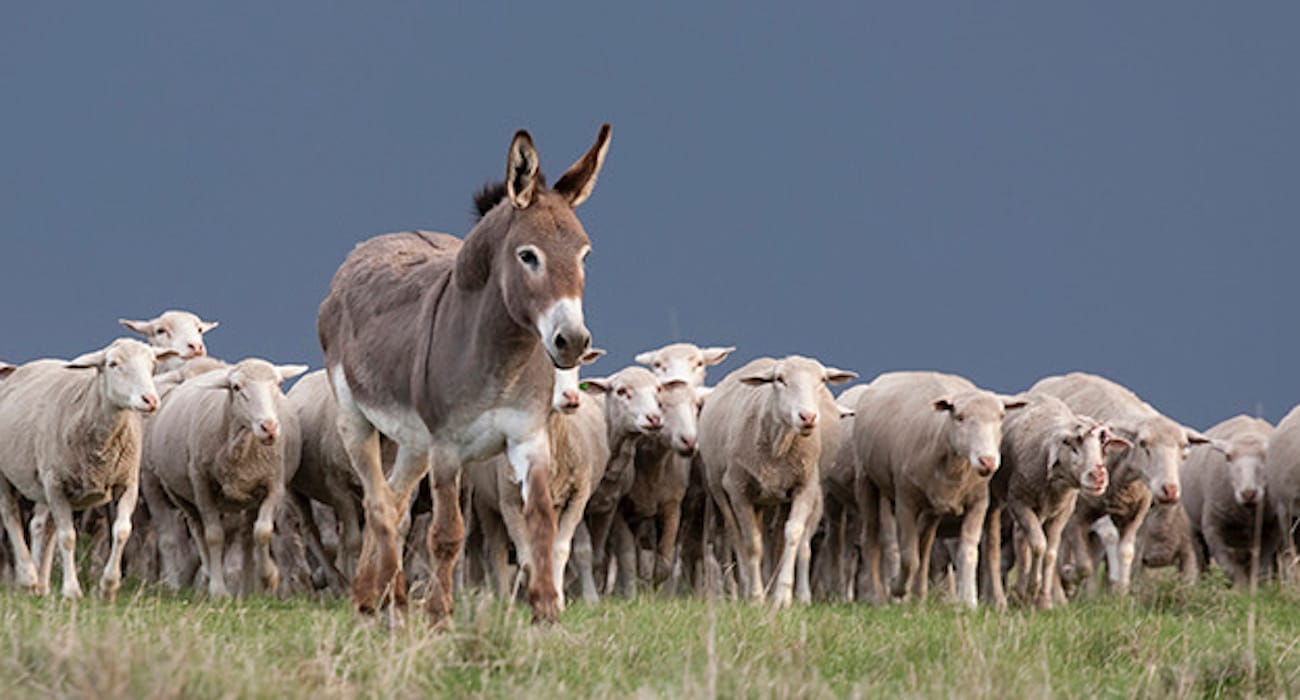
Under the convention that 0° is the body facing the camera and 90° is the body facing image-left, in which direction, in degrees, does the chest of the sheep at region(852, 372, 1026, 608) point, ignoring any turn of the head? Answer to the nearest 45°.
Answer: approximately 315°

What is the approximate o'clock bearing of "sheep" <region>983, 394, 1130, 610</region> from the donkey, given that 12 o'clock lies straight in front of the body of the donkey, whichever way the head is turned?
The sheep is roughly at 9 o'clock from the donkey.

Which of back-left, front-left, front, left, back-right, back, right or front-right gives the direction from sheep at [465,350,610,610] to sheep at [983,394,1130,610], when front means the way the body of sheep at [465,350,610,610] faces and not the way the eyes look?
front-left

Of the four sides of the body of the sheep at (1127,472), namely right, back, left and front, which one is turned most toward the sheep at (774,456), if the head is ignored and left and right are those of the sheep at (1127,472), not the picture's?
right

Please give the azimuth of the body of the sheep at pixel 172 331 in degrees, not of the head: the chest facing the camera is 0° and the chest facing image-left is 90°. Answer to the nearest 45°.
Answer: approximately 315°

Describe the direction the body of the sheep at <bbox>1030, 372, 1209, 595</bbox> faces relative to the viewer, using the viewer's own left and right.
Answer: facing the viewer and to the right of the viewer

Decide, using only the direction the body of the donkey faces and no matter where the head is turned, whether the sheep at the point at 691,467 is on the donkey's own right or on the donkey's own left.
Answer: on the donkey's own left

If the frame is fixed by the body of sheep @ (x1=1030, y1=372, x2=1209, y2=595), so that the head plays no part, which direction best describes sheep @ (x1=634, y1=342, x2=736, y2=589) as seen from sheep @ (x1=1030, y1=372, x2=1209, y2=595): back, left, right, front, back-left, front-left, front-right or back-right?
back-right

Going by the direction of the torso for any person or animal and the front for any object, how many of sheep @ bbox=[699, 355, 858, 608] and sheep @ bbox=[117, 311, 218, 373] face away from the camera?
0

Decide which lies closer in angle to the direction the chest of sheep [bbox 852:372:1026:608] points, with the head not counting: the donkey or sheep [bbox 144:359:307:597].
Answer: the donkey

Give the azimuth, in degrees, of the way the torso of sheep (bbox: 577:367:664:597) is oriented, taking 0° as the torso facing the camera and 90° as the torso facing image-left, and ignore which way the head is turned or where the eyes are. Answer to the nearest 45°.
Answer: approximately 315°

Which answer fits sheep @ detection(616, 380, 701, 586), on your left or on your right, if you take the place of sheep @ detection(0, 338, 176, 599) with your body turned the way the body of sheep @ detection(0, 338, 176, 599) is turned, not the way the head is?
on your left
